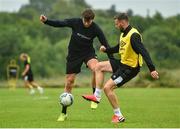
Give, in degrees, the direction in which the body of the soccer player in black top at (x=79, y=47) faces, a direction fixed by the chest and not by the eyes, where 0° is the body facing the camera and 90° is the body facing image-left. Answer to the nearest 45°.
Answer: approximately 0°

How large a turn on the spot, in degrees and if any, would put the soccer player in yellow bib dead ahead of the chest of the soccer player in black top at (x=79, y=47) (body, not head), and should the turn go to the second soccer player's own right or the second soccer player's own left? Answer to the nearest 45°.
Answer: approximately 45° to the second soccer player's own left
